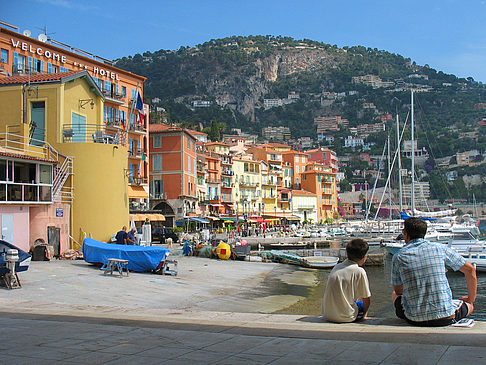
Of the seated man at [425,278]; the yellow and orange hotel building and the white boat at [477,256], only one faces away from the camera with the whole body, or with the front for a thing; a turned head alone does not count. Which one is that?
the seated man

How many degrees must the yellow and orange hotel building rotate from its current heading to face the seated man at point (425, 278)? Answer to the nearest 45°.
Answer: approximately 45° to its right

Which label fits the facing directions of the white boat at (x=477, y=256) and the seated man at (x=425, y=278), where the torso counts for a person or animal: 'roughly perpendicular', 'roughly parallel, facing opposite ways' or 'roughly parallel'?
roughly perpendicular

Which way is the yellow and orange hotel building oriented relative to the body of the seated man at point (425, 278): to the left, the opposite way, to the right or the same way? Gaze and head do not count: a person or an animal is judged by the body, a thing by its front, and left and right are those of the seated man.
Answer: to the right

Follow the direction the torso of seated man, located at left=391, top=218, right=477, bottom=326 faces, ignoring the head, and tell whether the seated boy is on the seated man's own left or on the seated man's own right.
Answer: on the seated man's own left

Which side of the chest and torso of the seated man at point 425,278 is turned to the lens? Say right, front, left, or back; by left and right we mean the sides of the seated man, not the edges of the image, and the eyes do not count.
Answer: back
